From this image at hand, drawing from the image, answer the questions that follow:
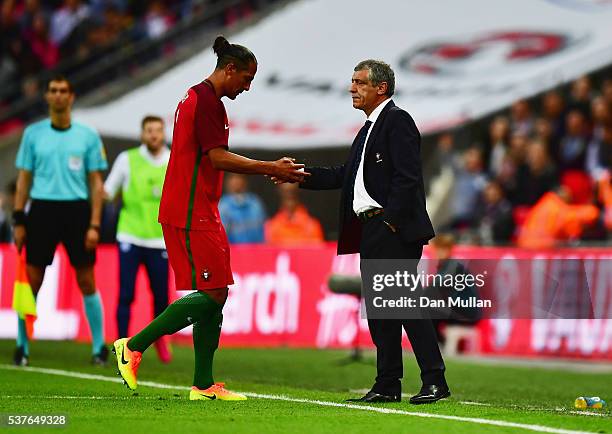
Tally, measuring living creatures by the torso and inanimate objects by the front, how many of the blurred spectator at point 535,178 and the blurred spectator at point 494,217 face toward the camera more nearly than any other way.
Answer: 2

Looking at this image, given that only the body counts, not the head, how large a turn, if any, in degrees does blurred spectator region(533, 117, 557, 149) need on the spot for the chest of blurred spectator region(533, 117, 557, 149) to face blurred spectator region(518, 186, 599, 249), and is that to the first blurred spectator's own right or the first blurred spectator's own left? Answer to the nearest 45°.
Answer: approximately 45° to the first blurred spectator's own left

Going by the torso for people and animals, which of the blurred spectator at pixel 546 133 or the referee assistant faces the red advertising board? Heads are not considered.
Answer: the blurred spectator

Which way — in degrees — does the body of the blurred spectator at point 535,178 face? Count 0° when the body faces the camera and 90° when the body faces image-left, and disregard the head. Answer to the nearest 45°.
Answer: approximately 0°

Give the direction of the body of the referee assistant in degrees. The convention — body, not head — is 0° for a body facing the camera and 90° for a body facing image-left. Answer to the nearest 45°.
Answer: approximately 0°

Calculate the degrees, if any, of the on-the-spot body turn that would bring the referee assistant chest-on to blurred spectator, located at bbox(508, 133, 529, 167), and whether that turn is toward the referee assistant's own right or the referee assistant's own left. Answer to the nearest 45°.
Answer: approximately 135° to the referee assistant's own left

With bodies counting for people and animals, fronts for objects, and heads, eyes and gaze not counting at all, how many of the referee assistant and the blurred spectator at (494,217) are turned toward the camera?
2

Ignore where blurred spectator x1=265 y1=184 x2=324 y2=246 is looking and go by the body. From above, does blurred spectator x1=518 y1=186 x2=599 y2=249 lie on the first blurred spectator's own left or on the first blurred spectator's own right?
on the first blurred spectator's own left

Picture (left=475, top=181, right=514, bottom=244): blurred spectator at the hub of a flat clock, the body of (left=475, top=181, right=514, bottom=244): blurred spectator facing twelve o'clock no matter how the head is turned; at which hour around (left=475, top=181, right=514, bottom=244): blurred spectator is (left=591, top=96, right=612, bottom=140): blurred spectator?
(left=591, top=96, right=612, bottom=140): blurred spectator is roughly at 8 o'clock from (left=475, top=181, right=514, bottom=244): blurred spectator.
